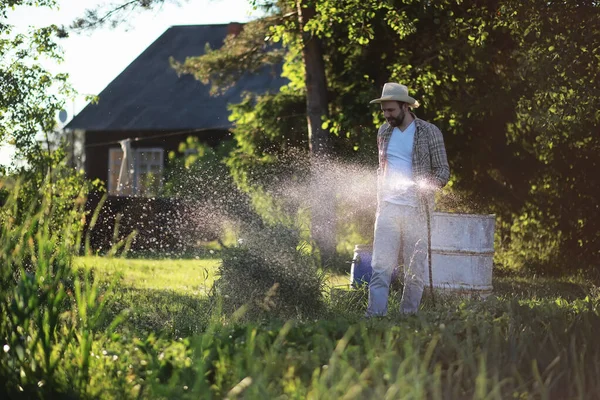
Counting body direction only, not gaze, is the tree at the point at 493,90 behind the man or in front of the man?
behind

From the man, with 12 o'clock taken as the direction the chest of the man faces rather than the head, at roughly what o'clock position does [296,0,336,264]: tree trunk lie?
The tree trunk is roughly at 4 o'clock from the man.

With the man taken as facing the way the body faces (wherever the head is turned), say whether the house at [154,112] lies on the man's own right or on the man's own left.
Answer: on the man's own right

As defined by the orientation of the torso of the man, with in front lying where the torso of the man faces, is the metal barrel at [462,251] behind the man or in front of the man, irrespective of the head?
behind

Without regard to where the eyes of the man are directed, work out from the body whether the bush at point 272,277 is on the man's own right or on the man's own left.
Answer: on the man's own right

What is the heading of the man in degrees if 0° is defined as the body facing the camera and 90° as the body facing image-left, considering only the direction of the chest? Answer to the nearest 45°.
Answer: approximately 45°

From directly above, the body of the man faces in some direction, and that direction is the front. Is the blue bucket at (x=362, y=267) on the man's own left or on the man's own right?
on the man's own right

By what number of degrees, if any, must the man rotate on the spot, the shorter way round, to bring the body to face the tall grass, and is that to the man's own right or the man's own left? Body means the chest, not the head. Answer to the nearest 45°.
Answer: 0° — they already face it
